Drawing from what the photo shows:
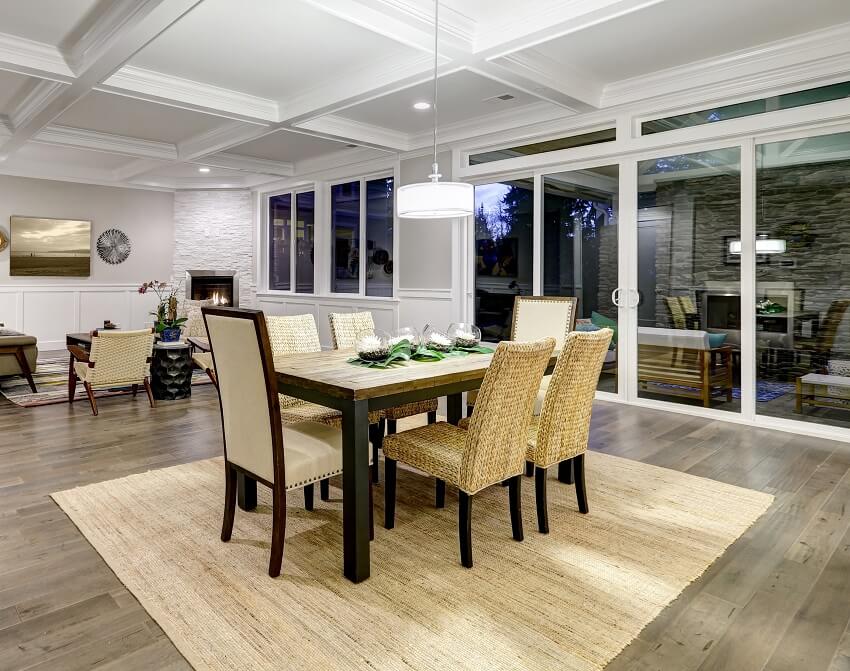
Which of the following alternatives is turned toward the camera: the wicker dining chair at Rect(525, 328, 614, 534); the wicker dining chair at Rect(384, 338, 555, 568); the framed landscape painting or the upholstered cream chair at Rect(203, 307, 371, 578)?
the framed landscape painting

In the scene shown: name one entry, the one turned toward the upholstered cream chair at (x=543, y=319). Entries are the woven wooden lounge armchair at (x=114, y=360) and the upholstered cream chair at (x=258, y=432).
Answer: the upholstered cream chair at (x=258, y=432)

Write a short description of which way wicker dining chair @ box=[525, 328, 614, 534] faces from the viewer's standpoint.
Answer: facing away from the viewer and to the left of the viewer

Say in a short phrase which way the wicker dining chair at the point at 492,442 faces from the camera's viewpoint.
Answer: facing away from the viewer and to the left of the viewer

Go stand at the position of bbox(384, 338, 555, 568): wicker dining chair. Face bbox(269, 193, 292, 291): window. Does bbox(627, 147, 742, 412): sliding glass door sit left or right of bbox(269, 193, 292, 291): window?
right

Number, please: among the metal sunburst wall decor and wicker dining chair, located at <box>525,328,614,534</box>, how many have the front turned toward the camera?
1

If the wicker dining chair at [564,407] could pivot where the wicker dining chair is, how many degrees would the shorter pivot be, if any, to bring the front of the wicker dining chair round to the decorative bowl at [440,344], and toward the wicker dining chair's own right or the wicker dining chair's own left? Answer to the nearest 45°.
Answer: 0° — it already faces it

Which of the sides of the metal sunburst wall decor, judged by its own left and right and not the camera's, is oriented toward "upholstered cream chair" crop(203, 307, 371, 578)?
front
